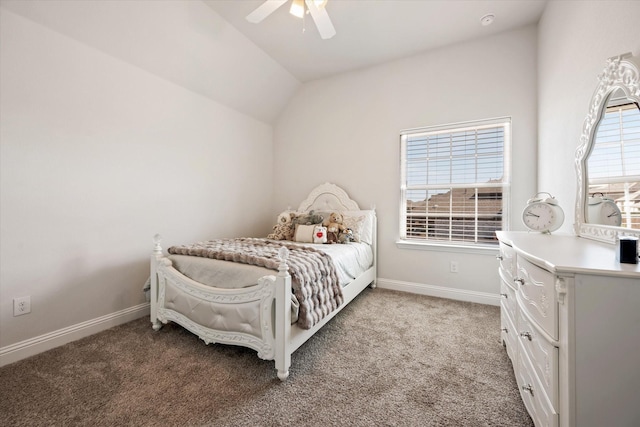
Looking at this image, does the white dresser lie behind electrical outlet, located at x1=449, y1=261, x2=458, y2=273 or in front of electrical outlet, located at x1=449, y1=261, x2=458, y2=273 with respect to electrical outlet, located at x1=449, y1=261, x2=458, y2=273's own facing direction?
in front

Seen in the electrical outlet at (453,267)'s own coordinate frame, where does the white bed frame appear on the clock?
The white bed frame is roughly at 1 o'clock from the electrical outlet.

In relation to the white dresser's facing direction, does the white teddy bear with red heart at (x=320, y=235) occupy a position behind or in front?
in front

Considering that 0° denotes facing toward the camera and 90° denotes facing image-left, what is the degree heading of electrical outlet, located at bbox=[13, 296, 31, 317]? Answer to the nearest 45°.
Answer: approximately 315°

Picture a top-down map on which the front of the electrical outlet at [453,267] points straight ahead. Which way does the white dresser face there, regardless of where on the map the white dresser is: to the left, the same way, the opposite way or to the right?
to the right

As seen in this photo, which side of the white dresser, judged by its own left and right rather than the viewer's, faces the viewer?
left

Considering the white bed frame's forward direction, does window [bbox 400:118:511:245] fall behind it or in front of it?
behind

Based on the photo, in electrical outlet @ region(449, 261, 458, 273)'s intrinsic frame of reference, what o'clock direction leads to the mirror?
The mirror is roughly at 11 o'clock from the electrical outlet.

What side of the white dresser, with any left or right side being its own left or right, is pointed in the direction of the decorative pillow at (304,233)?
front

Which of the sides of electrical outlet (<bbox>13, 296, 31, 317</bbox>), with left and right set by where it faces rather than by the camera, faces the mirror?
front
